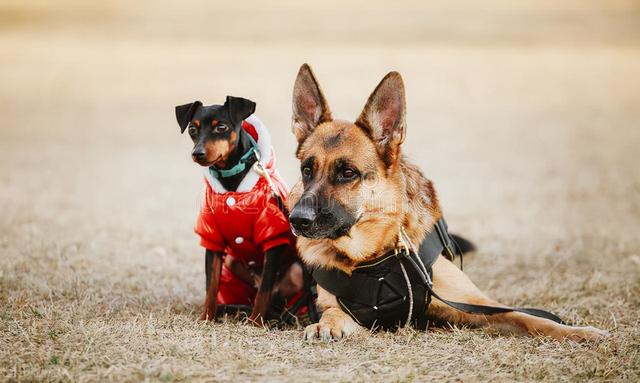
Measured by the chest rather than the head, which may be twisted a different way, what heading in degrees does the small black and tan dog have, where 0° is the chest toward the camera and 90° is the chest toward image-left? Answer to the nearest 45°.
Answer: approximately 45°

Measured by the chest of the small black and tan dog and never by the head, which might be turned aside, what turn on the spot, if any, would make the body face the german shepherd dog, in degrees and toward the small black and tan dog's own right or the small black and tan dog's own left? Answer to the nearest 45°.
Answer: approximately 90° to the small black and tan dog's own left
